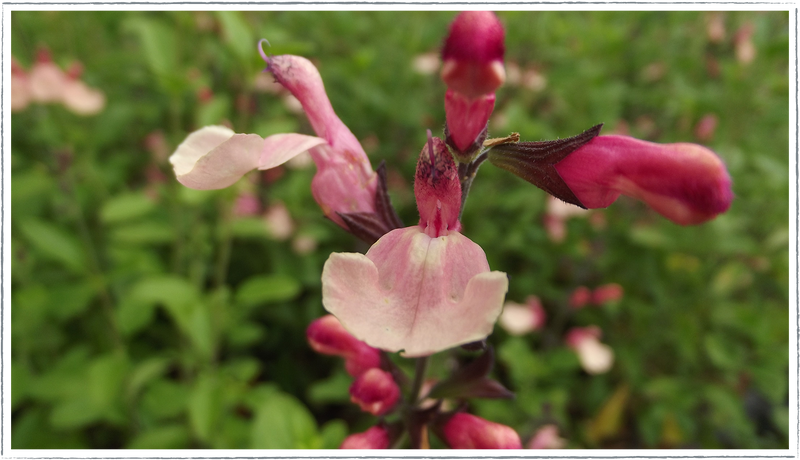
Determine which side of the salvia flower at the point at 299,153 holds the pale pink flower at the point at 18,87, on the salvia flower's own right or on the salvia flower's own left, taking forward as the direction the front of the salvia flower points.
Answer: on the salvia flower's own right

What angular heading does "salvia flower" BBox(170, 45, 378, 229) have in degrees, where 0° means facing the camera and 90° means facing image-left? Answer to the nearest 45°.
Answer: approximately 90°

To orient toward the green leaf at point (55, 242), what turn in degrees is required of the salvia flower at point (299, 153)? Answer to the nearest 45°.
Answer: approximately 45° to its right

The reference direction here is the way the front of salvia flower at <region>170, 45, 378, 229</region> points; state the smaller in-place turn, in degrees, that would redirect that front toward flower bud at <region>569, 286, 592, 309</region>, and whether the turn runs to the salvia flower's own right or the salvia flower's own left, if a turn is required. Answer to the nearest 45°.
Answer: approximately 135° to the salvia flower's own right

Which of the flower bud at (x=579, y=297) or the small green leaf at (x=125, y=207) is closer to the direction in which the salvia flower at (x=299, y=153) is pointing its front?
the small green leaf
